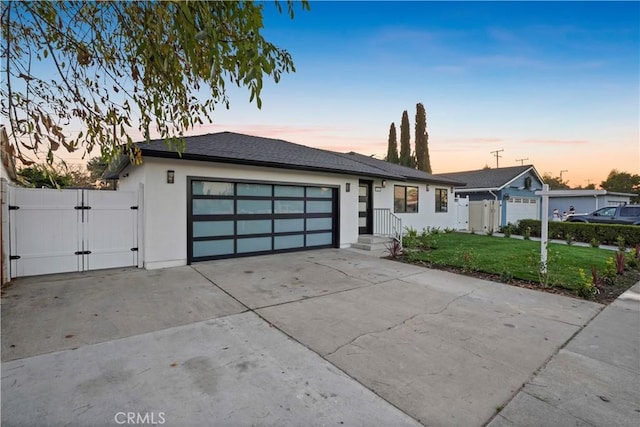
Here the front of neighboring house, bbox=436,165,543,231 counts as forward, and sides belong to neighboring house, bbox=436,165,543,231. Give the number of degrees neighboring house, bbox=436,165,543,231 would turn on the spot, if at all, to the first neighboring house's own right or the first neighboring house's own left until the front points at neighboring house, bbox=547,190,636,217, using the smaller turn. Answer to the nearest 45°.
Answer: approximately 90° to the first neighboring house's own left

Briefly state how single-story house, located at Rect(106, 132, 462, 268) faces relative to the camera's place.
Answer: facing the viewer and to the right of the viewer

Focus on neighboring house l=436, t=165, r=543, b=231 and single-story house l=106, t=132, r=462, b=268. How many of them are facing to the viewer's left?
0

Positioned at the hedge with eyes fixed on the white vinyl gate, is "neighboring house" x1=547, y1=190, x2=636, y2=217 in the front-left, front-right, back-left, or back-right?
back-right

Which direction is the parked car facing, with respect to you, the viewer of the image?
facing to the left of the viewer

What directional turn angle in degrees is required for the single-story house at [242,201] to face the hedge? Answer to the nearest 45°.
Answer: approximately 45° to its left

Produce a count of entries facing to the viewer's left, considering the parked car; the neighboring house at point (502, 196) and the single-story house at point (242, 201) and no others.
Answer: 1

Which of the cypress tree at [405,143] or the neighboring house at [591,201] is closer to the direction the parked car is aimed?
the cypress tree

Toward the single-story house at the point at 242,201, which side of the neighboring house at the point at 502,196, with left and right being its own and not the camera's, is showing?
right

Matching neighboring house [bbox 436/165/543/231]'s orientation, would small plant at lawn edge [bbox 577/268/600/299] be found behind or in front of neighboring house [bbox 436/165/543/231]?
in front
